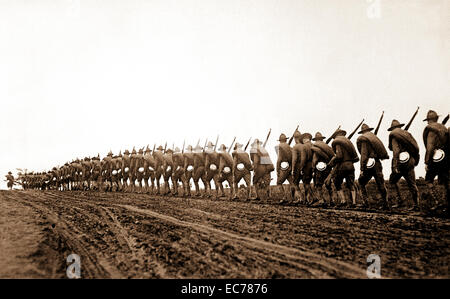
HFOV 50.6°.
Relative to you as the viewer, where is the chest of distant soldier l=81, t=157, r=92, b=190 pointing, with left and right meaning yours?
facing away from the viewer and to the left of the viewer

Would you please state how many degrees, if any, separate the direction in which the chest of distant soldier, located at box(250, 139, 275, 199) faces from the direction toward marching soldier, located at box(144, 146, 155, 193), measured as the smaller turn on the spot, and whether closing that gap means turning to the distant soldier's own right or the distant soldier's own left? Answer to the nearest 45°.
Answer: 0° — they already face them

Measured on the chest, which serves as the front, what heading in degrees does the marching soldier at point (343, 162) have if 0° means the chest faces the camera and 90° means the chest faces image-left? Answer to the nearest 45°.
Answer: approximately 135°

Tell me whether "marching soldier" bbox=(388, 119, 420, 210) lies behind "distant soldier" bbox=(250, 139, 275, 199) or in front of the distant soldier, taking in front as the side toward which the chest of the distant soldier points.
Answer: behind

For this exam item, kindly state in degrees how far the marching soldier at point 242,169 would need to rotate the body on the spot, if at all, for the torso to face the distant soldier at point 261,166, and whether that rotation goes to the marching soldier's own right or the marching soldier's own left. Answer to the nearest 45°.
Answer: approximately 180°
